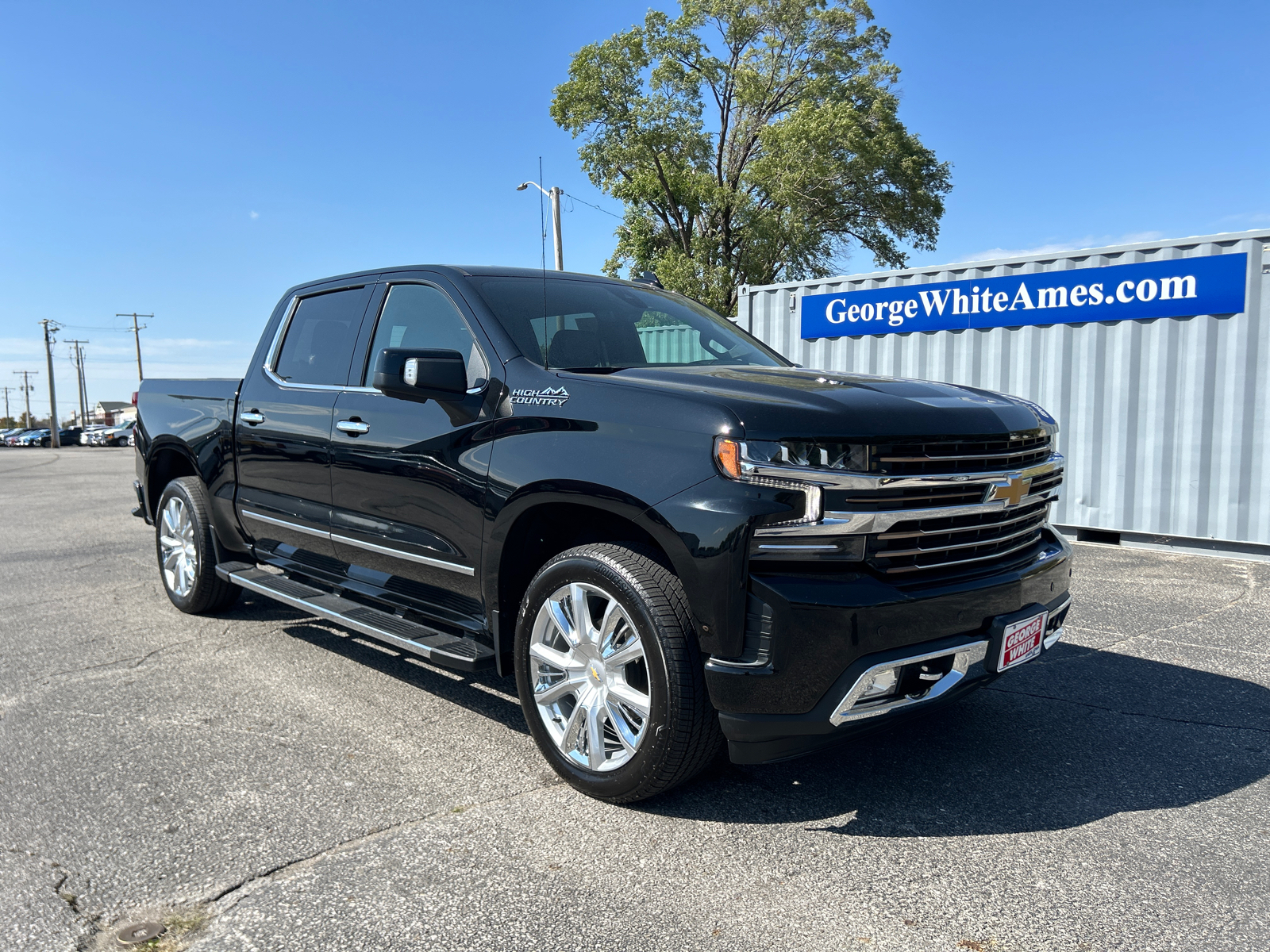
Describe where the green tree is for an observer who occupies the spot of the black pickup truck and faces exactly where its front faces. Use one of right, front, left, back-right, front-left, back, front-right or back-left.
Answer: back-left

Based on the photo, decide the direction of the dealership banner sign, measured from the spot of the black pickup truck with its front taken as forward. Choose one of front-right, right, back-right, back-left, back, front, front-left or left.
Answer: left
